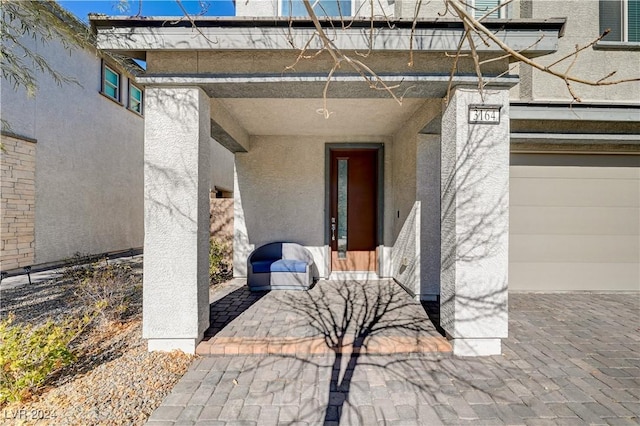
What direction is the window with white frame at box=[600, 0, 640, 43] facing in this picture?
toward the camera

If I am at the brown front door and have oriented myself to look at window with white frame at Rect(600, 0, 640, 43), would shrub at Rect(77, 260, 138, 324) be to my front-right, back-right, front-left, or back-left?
back-right

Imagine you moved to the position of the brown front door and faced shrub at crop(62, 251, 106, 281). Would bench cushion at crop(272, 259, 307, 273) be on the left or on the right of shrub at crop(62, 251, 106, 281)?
left

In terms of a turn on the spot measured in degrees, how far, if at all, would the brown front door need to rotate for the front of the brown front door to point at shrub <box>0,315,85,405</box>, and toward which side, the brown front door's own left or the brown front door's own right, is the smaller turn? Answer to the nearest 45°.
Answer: approximately 45° to the brown front door's own right

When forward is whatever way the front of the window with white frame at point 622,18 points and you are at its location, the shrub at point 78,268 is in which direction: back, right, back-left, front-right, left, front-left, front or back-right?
front-right

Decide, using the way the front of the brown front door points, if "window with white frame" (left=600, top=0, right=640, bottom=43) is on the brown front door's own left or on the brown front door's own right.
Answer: on the brown front door's own left

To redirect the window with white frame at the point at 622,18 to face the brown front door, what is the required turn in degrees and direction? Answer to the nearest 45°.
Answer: approximately 45° to its right

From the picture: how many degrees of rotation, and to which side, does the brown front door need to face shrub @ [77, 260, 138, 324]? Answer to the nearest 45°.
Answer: approximately 45° to its right

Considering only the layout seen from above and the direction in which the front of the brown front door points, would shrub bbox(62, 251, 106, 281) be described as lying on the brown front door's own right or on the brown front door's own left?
on the brown front door's own right

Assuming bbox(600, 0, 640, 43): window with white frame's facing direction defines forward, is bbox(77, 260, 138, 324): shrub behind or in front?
in front
